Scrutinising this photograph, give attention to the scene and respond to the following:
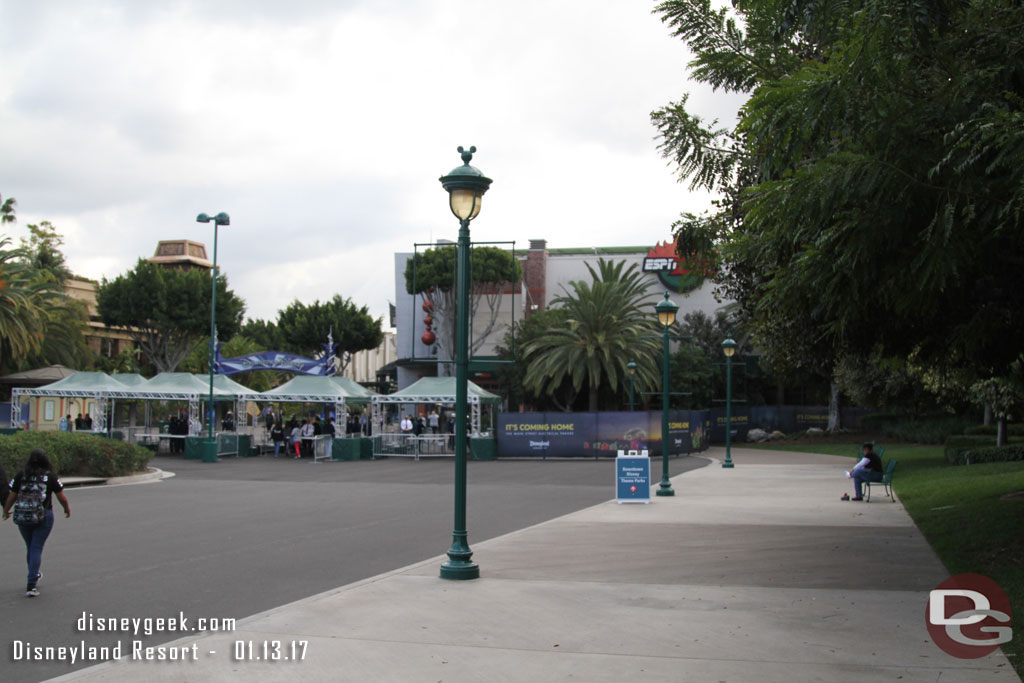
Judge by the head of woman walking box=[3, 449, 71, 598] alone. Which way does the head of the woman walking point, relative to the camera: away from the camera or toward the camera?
away from the camera

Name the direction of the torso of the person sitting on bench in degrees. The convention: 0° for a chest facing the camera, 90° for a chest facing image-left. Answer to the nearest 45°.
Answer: approximately 90°

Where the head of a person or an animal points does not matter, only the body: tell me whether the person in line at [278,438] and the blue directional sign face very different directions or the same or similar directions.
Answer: very different directions

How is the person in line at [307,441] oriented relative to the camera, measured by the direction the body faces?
away from the camera

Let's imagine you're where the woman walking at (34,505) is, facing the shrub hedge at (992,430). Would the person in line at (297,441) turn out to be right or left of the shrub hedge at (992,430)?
left

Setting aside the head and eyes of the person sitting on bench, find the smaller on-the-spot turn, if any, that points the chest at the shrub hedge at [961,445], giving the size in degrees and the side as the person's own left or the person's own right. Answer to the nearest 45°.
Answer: approximately 90° to the person's own right

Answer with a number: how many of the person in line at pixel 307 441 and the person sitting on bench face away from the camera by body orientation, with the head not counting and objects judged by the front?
1

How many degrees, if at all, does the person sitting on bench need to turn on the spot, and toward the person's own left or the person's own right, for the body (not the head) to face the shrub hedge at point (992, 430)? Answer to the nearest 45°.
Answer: approximately 90° to the person's own right

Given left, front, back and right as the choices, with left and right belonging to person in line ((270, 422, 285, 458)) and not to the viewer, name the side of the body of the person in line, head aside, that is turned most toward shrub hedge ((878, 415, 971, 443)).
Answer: right
